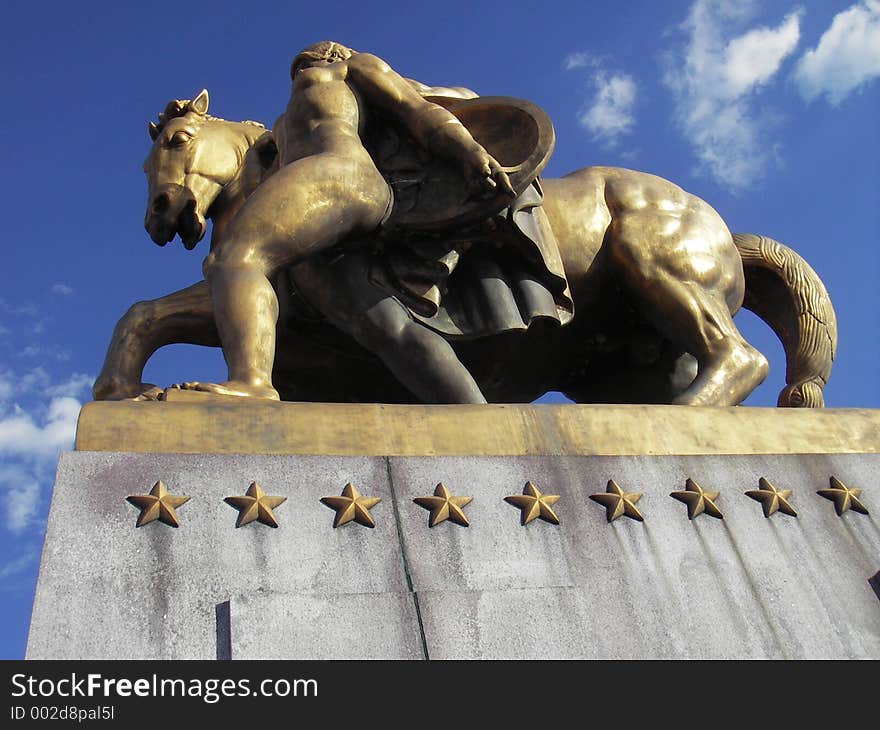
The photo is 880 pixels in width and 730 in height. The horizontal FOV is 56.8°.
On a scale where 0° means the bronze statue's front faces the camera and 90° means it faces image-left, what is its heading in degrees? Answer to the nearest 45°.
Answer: approximately 90°
